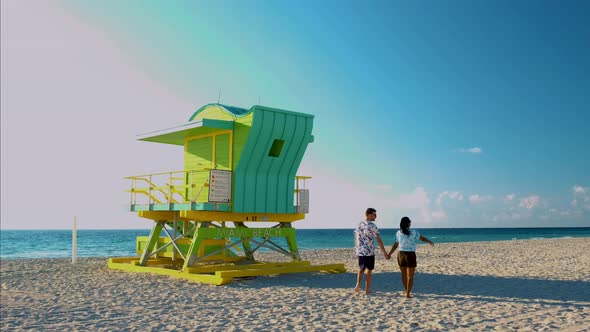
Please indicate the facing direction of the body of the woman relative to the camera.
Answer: away from the camera

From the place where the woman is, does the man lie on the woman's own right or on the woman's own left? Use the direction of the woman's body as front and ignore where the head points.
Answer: on the woman's own left

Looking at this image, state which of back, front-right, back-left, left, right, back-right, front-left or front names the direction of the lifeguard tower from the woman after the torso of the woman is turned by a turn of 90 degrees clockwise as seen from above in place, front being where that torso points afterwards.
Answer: back-left
